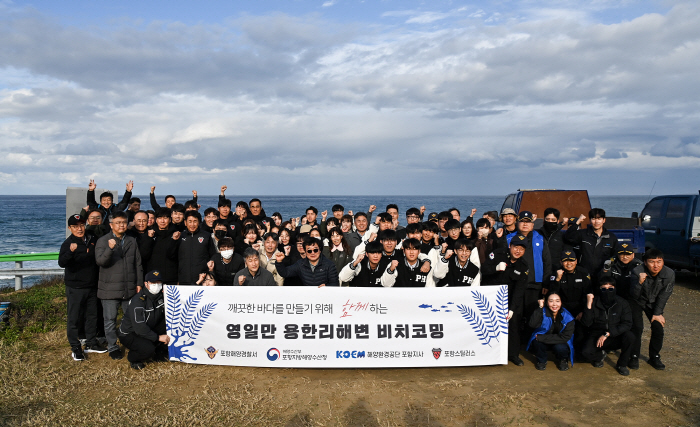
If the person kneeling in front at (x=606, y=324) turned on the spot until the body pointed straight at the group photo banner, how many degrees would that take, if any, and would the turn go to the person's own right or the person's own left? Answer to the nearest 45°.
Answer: approximately 45° to the person's own right

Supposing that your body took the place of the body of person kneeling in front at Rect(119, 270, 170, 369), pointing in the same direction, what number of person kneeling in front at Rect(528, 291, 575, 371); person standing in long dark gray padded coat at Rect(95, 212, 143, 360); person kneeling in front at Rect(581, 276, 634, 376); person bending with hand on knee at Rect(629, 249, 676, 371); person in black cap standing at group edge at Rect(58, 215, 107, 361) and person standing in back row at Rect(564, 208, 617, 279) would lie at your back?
2

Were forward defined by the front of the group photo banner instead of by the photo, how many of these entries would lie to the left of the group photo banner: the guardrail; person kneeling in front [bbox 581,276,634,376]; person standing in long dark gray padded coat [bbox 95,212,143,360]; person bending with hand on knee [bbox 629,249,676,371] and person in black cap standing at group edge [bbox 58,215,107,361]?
2

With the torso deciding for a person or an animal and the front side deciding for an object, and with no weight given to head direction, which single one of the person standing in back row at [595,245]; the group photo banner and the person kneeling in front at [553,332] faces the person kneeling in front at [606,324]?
the person standing in back row

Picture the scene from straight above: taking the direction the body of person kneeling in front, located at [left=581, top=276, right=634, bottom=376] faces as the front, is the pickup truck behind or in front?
behind

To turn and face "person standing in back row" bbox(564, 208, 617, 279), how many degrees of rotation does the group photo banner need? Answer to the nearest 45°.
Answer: approximately 90° to its left
